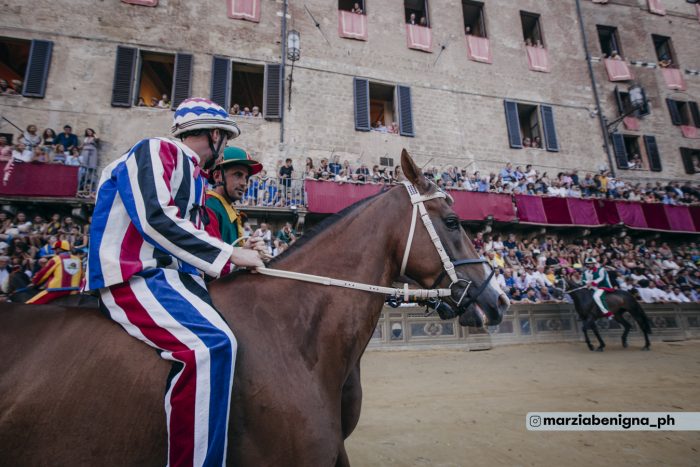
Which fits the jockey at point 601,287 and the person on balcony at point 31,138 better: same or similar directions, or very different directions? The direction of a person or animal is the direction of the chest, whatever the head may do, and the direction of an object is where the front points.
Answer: very different directions

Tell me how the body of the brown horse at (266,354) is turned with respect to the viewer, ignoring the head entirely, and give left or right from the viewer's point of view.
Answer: facing to the right of the viewer

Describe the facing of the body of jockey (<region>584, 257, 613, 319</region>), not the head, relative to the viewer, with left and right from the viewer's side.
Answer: facing to the left of the viewer

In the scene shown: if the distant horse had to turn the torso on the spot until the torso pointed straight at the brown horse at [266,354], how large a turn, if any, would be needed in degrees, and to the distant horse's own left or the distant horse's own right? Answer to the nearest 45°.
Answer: approximately 90° to the distant horse's own left

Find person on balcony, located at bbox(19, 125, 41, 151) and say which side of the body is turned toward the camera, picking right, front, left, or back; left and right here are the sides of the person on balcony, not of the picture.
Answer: front

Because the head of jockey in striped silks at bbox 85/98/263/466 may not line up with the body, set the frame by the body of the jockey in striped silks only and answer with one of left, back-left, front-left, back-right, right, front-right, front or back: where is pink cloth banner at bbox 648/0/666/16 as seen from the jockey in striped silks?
front

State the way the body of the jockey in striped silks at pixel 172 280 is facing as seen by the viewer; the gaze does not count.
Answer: to the viewer's right

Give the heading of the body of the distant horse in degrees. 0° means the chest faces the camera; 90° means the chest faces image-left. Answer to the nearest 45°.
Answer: approximately 90°

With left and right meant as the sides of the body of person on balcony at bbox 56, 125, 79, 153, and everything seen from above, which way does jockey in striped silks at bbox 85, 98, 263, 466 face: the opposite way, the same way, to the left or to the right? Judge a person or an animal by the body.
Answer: to the left

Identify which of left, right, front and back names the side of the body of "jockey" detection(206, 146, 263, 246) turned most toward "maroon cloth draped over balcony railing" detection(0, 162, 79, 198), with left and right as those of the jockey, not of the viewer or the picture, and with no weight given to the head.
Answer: back

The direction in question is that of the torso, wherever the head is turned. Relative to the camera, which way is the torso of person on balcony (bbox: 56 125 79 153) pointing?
toward the camera

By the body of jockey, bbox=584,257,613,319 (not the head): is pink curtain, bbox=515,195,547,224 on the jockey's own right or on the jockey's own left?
on the jockey's own right
